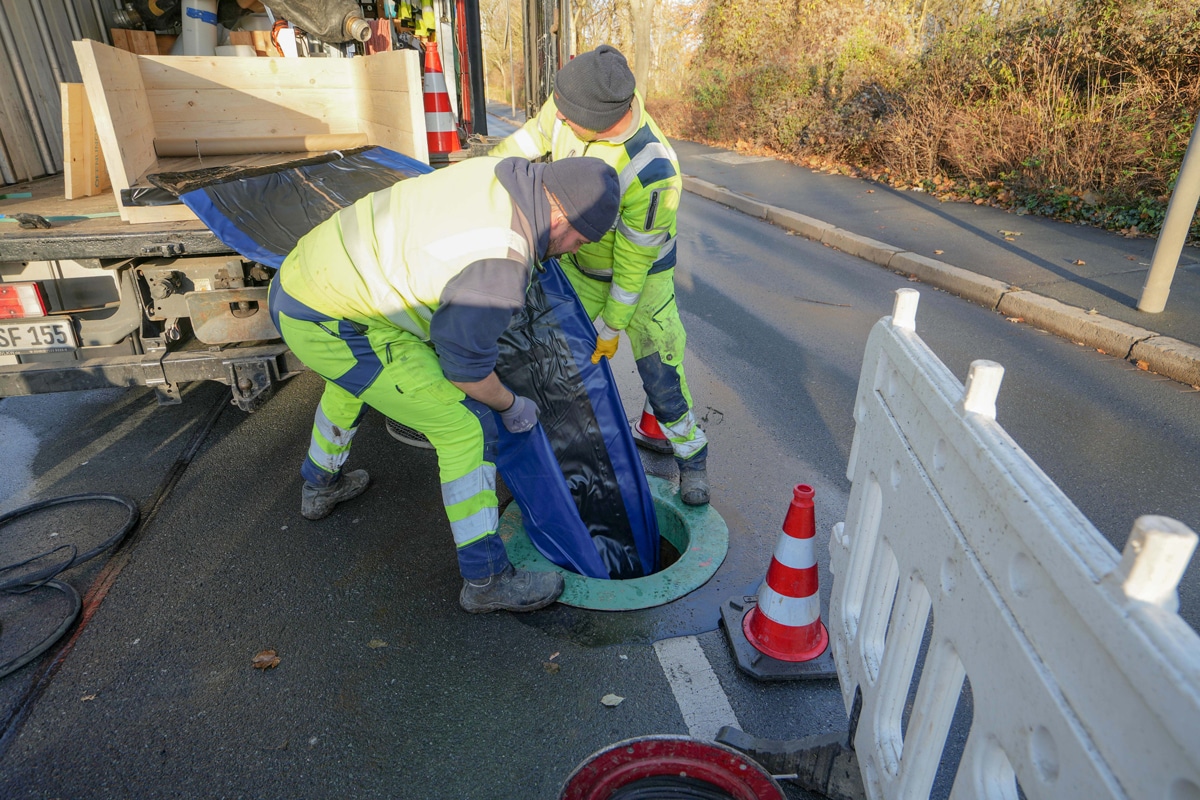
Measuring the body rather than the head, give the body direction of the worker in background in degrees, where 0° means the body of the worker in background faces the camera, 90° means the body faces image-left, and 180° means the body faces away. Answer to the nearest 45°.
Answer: approximately 45°

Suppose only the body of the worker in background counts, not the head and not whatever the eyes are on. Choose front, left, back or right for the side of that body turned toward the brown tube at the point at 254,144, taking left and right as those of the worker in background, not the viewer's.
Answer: right

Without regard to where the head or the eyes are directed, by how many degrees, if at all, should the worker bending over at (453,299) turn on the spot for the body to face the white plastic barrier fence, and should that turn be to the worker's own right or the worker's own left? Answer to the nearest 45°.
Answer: approximately 45° to the worker's own right

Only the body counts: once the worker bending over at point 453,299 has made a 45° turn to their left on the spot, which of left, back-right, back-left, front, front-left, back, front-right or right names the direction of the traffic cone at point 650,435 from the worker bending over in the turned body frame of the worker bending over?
front

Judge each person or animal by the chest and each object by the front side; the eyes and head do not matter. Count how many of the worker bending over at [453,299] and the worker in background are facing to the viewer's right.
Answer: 1

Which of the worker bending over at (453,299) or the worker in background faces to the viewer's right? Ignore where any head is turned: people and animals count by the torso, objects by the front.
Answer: the worker bending over

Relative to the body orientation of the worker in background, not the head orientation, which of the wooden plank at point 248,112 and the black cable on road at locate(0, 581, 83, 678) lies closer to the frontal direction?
the black cable on road

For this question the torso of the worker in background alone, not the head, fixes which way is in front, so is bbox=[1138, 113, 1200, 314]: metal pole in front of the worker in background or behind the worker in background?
behind

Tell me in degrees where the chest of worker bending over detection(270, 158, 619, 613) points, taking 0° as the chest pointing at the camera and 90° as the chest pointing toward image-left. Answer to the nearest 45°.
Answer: approximately 270°

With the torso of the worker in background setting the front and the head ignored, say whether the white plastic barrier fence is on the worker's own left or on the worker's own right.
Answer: on the worker's own left

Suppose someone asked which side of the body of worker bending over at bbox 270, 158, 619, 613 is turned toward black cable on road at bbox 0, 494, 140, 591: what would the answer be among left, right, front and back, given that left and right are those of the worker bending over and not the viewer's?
back

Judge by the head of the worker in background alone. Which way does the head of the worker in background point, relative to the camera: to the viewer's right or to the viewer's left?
to the viewer's left

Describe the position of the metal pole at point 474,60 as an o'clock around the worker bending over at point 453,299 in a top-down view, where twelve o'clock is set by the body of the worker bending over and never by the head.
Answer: The metal pole is roughly at 9 o'clock from the worker bending over.

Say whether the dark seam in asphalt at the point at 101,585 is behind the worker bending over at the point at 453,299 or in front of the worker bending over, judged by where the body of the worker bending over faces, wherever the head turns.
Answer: behind

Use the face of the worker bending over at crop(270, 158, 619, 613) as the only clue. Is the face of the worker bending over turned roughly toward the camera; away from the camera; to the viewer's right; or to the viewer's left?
to the viewer's right
